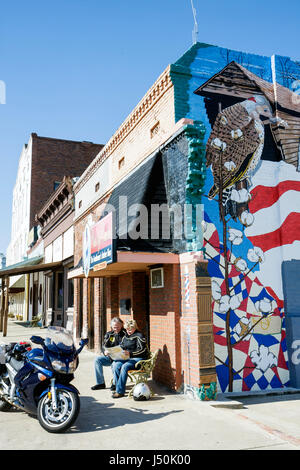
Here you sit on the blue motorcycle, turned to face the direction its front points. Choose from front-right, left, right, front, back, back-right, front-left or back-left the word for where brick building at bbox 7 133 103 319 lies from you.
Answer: back-left

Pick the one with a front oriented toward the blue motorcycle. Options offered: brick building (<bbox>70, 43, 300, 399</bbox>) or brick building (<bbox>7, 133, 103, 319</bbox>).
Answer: brick building (<bbox>70, 43, 300, 399</bbox>)

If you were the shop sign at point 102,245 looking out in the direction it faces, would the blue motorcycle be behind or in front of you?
in front

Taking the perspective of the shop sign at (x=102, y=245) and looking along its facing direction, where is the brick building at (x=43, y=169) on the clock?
The brick building is roughly at 4 o'clock from the shop sign.

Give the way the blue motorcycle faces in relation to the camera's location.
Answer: facing the viewer and to the right of the viewer
